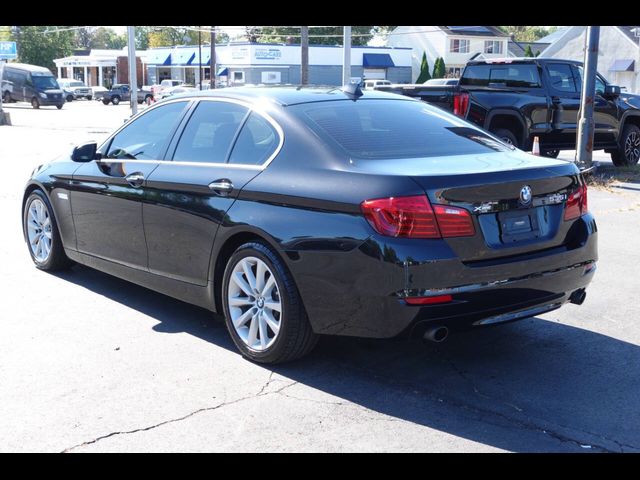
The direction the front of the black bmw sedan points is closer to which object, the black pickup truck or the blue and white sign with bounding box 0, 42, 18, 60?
the blue and white sign

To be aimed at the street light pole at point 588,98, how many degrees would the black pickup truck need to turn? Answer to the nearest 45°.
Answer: approximately 90° to its right

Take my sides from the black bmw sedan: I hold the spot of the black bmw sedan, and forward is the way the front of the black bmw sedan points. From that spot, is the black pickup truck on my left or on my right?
on my right

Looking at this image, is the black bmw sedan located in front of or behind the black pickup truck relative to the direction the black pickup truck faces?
behind

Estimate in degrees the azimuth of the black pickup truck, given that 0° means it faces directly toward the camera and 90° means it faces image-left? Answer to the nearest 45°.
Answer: approximately 225°

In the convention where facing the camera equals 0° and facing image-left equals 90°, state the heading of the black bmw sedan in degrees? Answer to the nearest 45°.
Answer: approximately 135°

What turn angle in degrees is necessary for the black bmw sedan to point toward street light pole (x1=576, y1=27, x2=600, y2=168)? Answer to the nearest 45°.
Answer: approximately 90° to its right

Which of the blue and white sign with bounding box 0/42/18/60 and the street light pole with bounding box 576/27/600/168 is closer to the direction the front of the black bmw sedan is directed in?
the blue and white sign

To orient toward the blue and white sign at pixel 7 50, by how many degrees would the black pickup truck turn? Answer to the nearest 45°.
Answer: approximately 90° to its left

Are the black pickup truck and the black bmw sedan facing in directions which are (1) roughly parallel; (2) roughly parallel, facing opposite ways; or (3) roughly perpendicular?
roughly perpendicular
